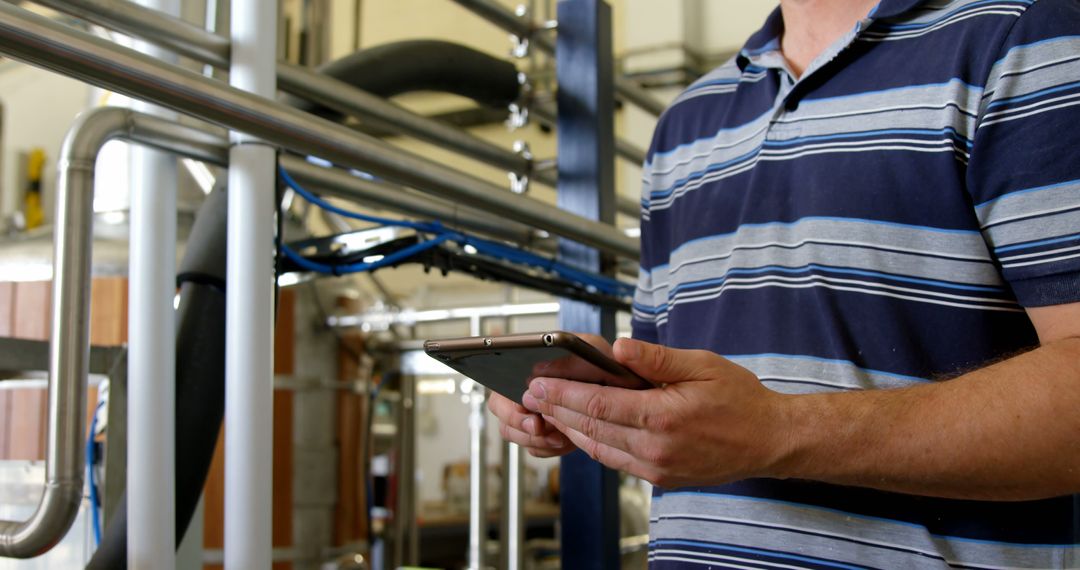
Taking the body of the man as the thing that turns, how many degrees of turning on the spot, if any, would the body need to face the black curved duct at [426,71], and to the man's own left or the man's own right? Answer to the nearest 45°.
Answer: approximately 90° to the man's own right

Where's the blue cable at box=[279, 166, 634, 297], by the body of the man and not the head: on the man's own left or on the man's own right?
on the man's own right

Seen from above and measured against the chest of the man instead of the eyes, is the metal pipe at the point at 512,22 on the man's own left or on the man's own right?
on the man's own right
